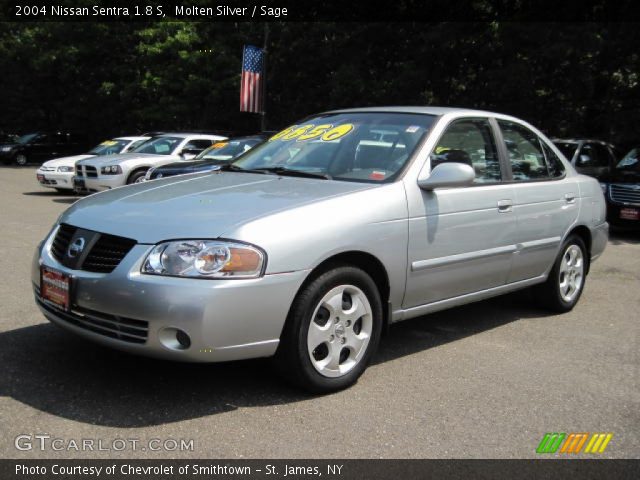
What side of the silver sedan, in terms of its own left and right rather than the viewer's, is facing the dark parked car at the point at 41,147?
right

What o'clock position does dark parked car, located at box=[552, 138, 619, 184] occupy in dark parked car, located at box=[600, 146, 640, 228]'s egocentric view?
dark parked car, located at box=[552, 138, 619, 184] is roughly at 4 o'clock from dark parked car, located at box=[600, 146, 640, 228].

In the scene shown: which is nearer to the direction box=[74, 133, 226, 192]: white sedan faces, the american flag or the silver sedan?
the silver sedan

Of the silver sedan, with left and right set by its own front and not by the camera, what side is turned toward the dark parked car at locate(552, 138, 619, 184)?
back

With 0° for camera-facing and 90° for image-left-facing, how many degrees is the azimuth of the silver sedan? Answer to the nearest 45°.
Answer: approximately 45°

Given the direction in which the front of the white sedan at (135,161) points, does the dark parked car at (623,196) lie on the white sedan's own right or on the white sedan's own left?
on the white sedan's own left

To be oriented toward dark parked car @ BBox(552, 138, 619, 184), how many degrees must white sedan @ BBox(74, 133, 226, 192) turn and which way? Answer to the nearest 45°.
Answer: approximately 135° to its left

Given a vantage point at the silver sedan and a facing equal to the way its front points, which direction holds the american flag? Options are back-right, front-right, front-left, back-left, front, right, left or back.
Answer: back-right

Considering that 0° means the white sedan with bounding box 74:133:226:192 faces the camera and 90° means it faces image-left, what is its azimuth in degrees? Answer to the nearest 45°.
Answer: approximately 45°

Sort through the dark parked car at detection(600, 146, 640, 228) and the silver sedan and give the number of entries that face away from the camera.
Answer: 0
